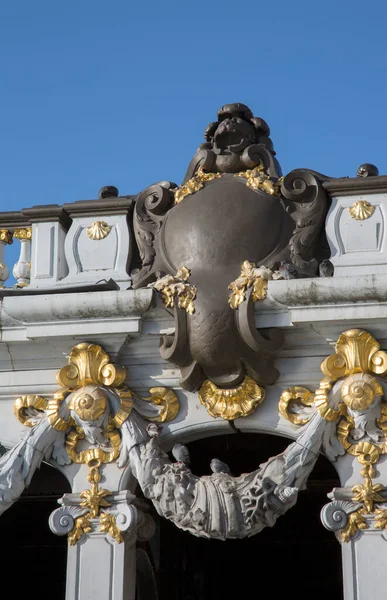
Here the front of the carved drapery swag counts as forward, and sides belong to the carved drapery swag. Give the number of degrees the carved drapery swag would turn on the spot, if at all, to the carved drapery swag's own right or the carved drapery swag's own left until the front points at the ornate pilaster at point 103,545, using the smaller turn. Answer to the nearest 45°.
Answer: approximately 90° to the carved drapery swag's own right

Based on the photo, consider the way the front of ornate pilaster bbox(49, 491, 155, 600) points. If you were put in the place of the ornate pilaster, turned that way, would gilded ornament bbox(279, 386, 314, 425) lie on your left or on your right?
on your left

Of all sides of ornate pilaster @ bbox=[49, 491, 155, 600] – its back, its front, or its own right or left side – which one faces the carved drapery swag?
left

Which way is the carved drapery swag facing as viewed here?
toward the camera

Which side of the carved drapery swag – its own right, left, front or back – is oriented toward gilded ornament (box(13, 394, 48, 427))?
right

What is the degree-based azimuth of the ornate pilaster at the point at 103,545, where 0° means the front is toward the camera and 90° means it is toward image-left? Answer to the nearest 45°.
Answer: approximately 0°

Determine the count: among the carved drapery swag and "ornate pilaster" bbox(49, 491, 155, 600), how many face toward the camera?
2

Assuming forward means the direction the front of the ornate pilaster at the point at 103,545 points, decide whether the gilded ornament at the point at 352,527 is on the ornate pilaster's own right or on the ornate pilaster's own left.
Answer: on the ornate pilaster's own left

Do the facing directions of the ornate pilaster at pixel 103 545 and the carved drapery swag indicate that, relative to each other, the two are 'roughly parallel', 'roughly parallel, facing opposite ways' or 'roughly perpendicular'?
roughly parallel
